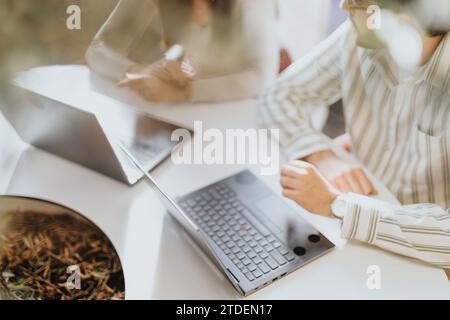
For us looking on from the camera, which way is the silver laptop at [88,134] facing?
facing away from the viewer and to the right of the viewer

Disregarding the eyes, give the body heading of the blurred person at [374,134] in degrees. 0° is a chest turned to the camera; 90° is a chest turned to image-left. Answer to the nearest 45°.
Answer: approximately 45°

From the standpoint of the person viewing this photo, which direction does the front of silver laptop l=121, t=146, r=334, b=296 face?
facing away from the viewer and to the right of the viewer

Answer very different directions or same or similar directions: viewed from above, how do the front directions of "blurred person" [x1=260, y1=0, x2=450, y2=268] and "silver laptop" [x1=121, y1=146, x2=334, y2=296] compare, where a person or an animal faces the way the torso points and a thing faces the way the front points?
very different directions
